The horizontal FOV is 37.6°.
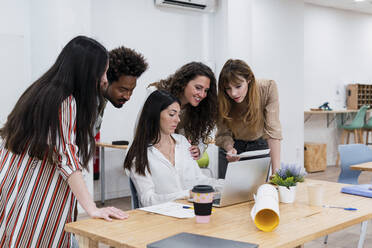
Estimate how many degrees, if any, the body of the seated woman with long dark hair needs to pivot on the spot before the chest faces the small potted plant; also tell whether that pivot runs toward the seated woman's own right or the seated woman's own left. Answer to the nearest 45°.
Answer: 0° — they already face it

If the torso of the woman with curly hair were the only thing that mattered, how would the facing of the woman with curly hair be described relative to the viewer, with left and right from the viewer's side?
facing the viewer and to the right of the viewer

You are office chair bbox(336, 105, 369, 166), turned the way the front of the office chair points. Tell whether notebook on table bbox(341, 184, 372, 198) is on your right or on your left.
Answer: on your left

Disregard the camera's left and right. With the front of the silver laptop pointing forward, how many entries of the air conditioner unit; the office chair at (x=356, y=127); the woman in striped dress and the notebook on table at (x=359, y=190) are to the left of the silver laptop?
1

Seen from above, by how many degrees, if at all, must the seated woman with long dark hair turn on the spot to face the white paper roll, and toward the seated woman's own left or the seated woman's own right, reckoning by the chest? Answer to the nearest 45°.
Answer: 0° — they already face it

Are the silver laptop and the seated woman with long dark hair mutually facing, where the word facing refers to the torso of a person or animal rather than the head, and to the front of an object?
yes

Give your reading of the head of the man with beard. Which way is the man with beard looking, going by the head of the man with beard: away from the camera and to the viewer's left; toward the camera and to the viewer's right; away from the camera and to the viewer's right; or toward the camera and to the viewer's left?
toward the camera and to the viewer's right

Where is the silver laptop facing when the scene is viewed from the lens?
facing away from the viewer and to the left of the viewer
